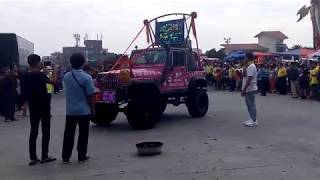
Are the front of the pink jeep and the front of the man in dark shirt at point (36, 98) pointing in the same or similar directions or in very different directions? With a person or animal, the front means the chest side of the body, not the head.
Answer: very different directions

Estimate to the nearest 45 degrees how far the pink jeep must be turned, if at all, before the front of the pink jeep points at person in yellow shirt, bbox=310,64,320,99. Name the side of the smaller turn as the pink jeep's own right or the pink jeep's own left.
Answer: approximately 180°

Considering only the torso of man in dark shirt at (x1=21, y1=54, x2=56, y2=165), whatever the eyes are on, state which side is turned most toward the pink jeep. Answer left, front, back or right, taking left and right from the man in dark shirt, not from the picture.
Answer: front

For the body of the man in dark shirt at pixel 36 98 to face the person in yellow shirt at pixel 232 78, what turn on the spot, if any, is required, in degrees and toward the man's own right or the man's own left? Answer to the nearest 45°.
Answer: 0° — they already face them

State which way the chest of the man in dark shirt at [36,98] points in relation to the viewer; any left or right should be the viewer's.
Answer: facing away from the viewer and to the right of the viewer

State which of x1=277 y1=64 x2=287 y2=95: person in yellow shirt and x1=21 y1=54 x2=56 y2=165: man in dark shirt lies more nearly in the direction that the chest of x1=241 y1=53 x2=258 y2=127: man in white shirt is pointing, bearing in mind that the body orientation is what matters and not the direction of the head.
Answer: the man in dark shirt

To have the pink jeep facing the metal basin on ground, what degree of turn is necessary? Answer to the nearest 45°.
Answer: approximately 45° to its left

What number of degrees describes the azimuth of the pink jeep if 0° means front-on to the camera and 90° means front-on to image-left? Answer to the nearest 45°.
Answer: approximately 45°
